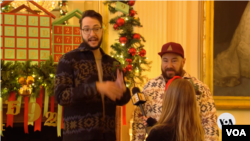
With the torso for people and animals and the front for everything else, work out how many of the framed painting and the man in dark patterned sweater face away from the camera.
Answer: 0

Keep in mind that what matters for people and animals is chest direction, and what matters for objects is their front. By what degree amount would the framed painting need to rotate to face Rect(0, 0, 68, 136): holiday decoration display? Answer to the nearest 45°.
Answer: approximately 45° to its right

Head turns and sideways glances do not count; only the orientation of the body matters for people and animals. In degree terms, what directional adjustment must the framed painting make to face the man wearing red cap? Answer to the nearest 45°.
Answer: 0° — it already faces them

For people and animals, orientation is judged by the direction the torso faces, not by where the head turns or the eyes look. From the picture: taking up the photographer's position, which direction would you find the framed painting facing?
facing the viewer

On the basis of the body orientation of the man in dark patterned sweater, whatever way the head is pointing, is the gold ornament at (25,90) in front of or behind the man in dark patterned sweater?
behind

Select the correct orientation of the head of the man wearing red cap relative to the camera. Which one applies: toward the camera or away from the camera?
toward the camera

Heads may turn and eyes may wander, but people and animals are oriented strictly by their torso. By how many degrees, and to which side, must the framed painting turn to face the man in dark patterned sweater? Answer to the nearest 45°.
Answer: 0° — it already faces them

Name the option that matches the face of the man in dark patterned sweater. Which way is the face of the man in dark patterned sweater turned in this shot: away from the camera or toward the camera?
toward the camera

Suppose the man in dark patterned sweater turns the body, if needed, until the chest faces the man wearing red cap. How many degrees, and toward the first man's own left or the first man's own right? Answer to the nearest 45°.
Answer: approximately 90° to the first man's own left

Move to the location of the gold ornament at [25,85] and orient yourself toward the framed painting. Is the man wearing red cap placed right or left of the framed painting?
right

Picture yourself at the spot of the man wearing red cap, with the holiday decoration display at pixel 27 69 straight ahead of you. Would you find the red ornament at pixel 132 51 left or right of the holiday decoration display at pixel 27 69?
right

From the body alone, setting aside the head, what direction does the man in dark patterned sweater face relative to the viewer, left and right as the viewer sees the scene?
facing the viewer and to the right of the viewer

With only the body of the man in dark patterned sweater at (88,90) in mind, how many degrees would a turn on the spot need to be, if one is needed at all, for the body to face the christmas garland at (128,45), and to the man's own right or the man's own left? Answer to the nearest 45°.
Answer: approximately 135° to the man's own left

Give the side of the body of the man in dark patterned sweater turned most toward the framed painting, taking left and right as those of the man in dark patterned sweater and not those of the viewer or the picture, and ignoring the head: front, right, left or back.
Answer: left
